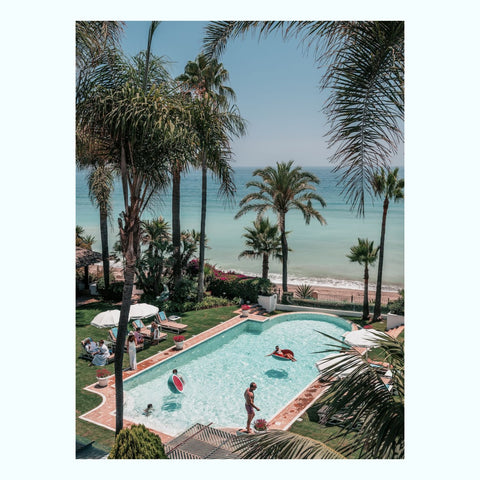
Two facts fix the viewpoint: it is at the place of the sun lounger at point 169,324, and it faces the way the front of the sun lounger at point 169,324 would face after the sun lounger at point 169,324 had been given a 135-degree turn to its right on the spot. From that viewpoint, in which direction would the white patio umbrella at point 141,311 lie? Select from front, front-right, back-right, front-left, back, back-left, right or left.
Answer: front-left

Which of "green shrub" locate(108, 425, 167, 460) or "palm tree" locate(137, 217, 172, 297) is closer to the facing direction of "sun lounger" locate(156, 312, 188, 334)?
the green shrub

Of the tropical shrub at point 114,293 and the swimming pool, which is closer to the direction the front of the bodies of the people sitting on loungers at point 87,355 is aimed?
the swimming pool

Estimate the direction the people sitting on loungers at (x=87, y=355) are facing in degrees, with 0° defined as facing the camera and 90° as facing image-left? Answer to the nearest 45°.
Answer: approximately 270°

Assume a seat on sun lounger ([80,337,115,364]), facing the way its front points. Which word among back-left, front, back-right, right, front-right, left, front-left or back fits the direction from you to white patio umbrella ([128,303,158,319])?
front-left

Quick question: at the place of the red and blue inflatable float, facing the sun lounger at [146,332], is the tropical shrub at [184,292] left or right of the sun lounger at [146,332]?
right

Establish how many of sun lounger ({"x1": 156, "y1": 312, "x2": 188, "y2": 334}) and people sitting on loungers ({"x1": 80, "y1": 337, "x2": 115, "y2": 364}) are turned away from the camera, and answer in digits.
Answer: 0

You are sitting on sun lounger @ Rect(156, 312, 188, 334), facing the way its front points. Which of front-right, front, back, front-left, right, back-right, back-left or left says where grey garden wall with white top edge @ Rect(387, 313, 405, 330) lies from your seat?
front-left

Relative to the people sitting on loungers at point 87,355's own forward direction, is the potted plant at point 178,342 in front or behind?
in front

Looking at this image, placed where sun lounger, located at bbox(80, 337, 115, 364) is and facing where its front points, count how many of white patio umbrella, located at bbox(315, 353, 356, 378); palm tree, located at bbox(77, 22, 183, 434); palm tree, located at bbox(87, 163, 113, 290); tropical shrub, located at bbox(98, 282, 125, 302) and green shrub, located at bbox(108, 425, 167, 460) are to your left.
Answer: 2

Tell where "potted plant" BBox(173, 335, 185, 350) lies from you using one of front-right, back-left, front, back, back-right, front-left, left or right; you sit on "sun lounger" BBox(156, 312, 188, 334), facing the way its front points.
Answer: front-right

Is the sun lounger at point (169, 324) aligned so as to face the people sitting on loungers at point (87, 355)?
no

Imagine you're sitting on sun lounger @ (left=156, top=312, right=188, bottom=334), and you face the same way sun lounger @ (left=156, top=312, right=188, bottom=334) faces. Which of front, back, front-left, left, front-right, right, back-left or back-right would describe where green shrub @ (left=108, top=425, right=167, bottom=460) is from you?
front-right

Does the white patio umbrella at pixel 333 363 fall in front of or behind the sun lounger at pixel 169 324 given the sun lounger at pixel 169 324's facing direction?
in front

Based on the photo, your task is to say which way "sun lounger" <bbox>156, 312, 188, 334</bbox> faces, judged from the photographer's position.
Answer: facing the viewer and to the right of the viewer
